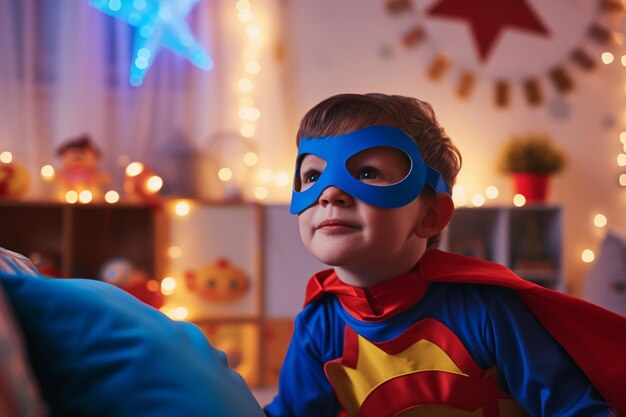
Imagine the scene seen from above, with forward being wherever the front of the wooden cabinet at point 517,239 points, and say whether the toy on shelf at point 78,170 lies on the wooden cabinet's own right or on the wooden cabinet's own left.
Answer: on the wooden cabinet's own right

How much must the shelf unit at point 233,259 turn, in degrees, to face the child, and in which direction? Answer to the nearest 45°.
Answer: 0° — it already faces them

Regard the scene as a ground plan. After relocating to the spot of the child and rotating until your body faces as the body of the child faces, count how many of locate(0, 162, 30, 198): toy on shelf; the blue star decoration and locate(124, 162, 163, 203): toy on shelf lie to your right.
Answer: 3

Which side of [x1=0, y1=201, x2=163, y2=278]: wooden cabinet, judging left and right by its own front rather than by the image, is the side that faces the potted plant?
left

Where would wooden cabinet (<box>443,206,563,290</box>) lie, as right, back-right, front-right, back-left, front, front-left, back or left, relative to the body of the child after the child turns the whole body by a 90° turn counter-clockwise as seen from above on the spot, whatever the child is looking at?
back-left

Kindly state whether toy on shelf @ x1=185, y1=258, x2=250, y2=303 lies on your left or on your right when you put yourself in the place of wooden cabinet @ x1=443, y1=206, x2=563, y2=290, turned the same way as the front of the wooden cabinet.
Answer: on your right

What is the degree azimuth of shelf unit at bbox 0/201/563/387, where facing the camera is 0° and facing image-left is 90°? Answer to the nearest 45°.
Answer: approximately 0°

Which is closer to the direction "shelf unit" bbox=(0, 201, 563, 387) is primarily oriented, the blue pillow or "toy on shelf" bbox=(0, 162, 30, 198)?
the blue pillow
